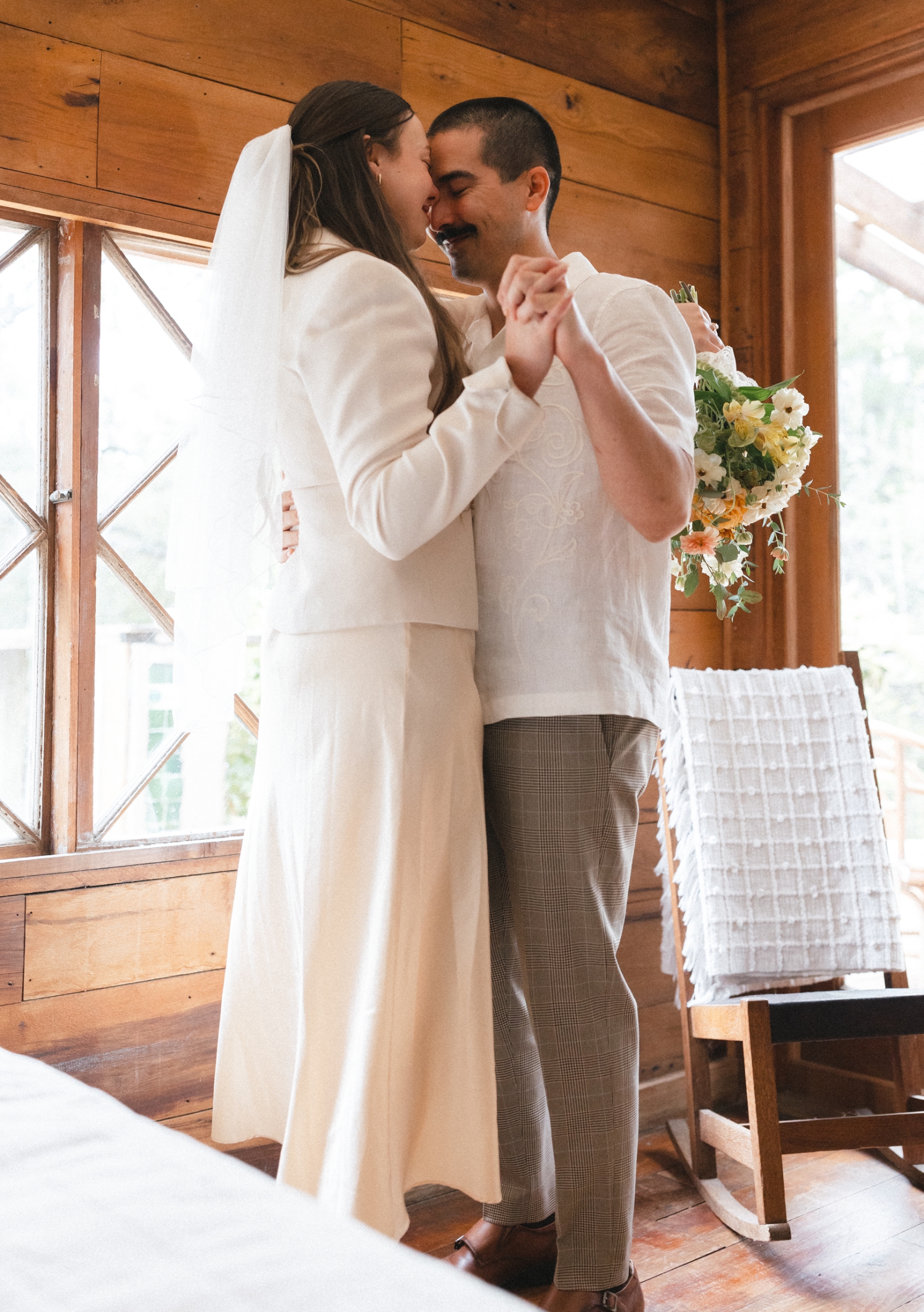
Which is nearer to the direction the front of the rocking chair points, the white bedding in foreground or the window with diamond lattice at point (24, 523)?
the white bedding in foreground

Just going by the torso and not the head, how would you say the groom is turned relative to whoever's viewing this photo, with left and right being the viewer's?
facing the viewer and to the left of the viewer

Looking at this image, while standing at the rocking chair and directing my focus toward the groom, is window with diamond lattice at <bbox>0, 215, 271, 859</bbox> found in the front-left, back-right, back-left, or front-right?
front-right

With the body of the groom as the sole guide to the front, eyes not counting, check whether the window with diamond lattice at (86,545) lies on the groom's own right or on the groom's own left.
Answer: on the groom's own right

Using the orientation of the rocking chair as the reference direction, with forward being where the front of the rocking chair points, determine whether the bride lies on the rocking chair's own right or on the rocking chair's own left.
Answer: on the rocking chair's own right

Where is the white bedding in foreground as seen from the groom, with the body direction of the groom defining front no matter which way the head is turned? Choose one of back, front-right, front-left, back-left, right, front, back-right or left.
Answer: front-left

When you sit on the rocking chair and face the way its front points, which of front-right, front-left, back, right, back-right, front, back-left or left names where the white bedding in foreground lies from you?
front-right

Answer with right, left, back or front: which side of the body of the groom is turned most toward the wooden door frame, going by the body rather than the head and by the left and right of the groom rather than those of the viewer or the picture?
back

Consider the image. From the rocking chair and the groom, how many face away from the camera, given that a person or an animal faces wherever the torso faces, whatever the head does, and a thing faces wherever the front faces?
0

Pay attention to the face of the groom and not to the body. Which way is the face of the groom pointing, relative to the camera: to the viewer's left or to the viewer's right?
to the viewer's left

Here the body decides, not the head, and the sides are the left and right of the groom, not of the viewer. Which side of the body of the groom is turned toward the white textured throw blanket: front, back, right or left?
back
